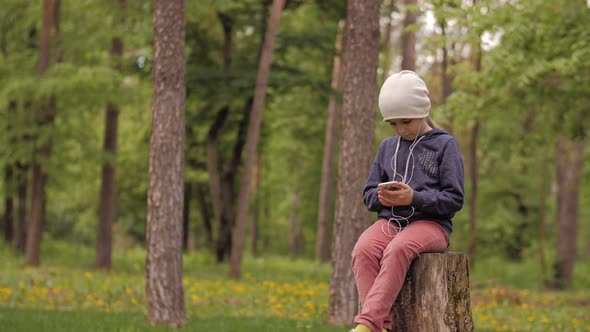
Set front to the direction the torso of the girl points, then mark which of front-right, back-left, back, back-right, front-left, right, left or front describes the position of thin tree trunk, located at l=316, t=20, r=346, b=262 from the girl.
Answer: back-right

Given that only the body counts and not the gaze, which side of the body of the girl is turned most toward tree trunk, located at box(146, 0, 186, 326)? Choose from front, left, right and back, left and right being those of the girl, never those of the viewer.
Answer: right

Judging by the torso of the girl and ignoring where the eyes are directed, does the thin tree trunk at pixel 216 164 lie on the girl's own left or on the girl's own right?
on the girl's own right

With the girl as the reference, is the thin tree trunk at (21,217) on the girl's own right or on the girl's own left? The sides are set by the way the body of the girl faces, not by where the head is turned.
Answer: on the girl's own right

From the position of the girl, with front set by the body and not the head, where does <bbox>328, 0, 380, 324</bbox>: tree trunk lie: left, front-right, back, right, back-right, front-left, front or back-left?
back-right

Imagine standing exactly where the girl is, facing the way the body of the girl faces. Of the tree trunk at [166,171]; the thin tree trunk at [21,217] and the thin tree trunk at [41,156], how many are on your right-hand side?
3

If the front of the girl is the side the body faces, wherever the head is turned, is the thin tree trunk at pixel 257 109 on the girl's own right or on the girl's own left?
on the girl's own right

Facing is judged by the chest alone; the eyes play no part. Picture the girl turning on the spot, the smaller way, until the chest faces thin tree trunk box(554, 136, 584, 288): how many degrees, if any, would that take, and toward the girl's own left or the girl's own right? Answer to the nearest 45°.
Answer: approximately 135° to the girl's own right

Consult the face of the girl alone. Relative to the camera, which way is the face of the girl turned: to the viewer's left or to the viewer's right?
to the viewer's left

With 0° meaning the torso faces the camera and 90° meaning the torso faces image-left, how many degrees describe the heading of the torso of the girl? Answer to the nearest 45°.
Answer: approximately 45°
